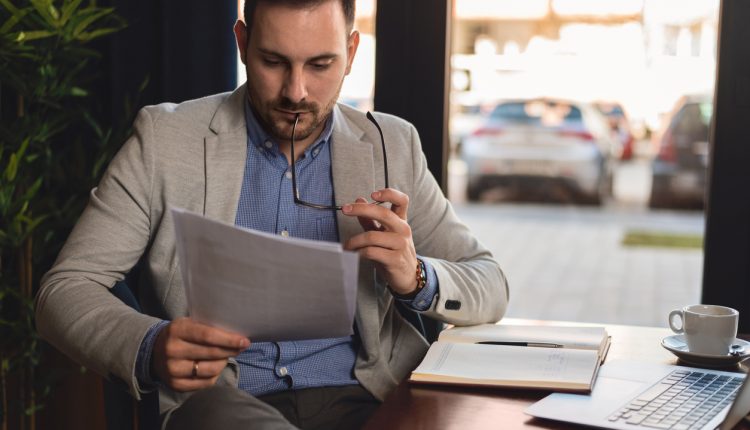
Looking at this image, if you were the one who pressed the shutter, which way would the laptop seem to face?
facing to the left of the viewer

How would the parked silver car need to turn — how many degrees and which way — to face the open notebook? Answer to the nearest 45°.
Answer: approximately 180°

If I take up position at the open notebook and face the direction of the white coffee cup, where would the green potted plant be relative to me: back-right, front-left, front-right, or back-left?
back-left

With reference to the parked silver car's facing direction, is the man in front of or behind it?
behind

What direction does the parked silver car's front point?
away from the camera

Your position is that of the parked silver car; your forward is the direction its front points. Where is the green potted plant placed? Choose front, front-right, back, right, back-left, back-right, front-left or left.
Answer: back

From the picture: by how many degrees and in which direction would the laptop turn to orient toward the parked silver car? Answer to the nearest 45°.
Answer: approximately 90° to its right

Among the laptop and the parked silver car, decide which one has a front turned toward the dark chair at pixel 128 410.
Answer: the laptop

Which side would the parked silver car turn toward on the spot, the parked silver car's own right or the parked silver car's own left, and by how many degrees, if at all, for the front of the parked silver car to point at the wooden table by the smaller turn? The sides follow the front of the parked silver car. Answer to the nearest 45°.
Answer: approximately 180°
